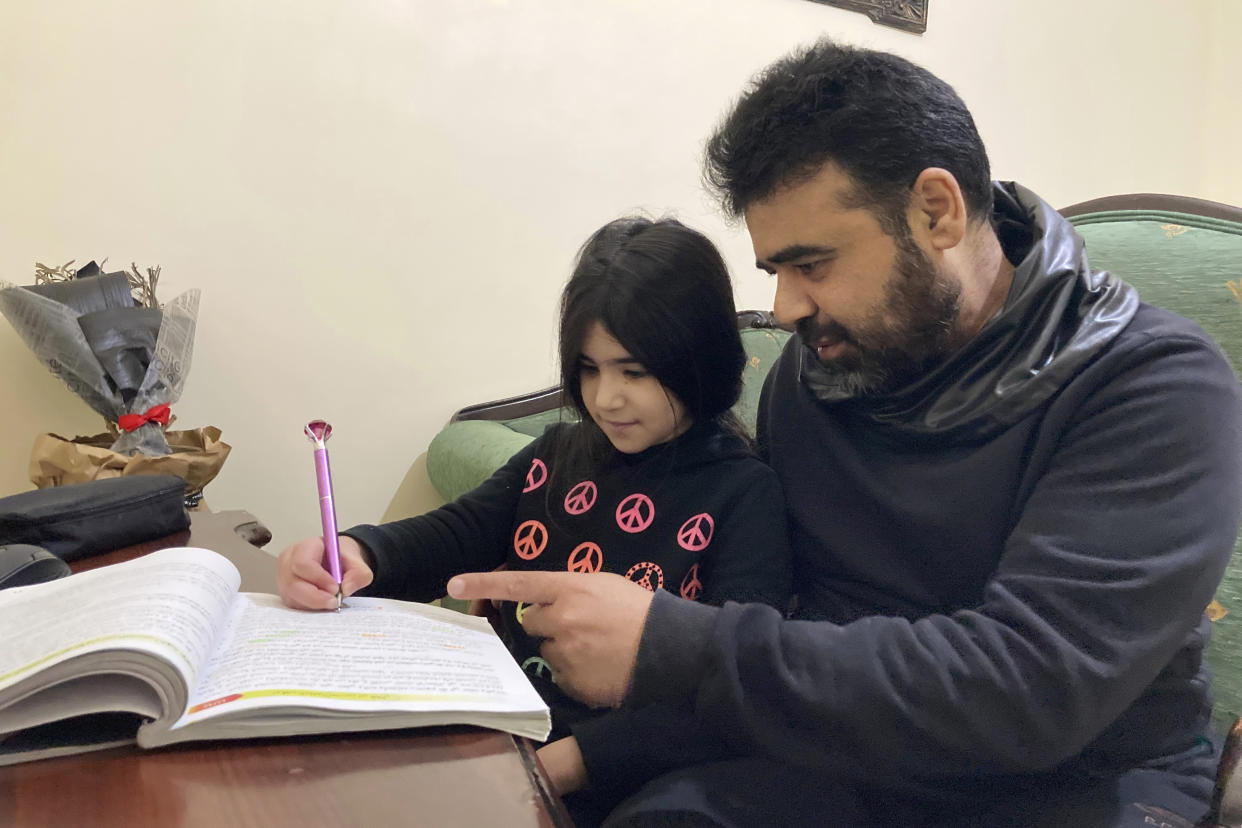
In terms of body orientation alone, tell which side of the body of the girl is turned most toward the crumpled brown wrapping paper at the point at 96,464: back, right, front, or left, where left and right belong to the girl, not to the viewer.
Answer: right

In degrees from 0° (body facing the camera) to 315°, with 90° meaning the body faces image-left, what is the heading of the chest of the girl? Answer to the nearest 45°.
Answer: approximately 45°

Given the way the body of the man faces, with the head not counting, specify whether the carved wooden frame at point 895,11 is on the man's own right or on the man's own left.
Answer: on the man's own right

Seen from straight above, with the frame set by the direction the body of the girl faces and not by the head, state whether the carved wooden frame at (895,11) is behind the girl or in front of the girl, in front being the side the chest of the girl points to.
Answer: behind

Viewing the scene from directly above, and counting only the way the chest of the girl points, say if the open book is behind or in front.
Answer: in front

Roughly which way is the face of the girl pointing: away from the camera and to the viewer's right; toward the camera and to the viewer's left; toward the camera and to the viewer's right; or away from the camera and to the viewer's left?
toward the camera and to the viewer's left
